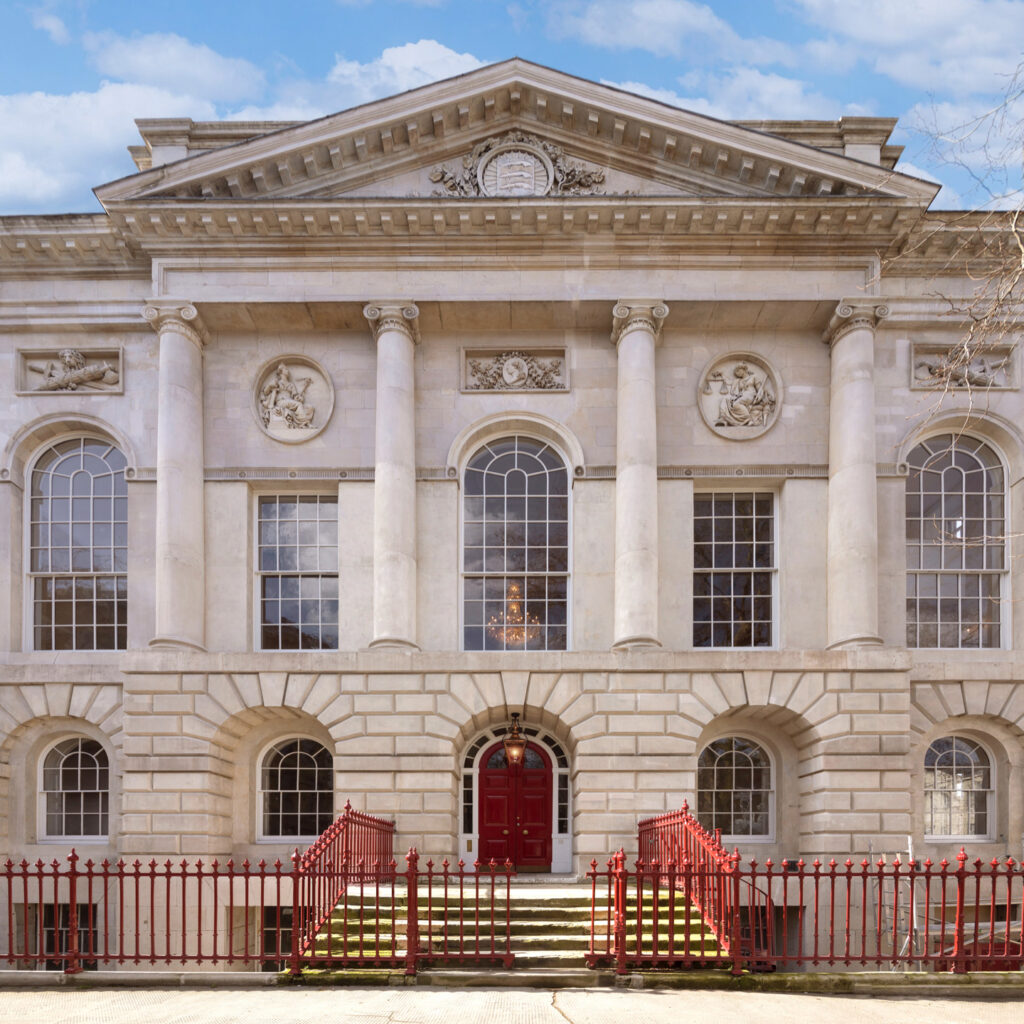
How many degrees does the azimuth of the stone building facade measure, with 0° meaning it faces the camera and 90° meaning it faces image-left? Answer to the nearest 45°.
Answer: approximately 0°

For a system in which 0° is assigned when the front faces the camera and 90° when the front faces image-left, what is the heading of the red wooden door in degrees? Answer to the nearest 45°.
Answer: approximately 0°

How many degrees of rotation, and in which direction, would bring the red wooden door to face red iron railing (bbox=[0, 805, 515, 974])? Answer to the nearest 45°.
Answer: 0° — it already faces it
